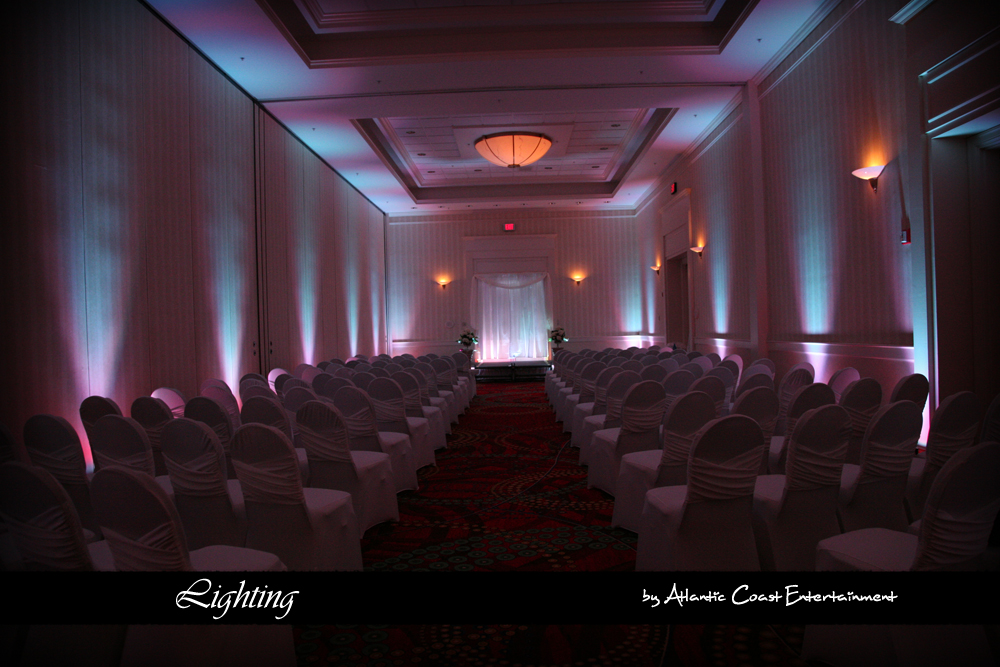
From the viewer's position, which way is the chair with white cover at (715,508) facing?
facing away from the viewer and to the left of the viewer

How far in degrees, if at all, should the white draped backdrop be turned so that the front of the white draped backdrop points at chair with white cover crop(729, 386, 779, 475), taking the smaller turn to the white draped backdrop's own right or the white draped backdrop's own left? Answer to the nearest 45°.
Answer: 0° — it already faces it

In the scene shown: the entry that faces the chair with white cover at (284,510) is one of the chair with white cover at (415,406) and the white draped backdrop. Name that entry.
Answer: the white draped backdrop

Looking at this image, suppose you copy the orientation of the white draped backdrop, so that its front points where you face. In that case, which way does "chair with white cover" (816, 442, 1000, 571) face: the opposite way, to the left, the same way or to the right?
the opposite way

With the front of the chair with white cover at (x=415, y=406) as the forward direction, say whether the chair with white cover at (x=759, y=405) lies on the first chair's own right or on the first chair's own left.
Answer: on the first chair's own right

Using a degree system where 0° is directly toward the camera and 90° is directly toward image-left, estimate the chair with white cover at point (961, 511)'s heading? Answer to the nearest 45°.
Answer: approximately 135°

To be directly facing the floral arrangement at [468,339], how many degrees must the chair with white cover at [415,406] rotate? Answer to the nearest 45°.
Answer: approximately 45° to its left

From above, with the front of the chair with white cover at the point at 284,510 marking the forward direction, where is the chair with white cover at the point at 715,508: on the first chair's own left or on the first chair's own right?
on the first chair's own right

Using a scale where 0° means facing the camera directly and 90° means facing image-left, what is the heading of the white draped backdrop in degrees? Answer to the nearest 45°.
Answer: approximately 0°

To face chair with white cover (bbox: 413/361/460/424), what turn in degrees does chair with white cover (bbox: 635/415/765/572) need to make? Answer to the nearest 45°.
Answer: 0° — it already faces it

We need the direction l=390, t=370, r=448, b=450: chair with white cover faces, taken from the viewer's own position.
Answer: facing away from the viewer and to the right of the viewer

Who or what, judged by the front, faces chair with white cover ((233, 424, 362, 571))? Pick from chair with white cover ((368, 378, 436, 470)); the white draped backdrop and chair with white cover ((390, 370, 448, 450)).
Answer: the white draped backdrop
